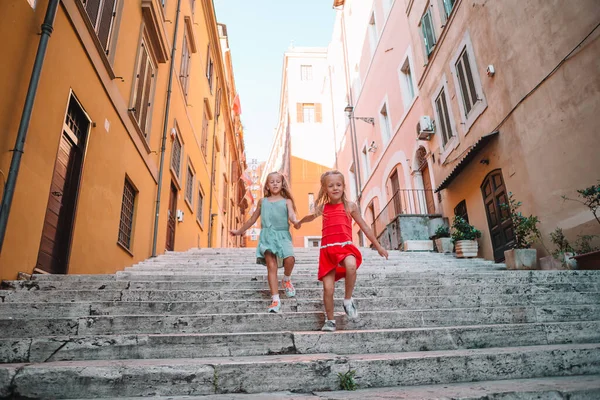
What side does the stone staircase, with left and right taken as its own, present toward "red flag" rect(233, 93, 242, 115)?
back

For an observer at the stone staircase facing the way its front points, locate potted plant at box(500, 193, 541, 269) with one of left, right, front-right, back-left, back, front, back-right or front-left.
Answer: back-left

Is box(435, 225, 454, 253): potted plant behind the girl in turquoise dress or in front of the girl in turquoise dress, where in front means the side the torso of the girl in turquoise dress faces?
behind

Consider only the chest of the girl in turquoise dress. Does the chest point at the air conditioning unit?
no

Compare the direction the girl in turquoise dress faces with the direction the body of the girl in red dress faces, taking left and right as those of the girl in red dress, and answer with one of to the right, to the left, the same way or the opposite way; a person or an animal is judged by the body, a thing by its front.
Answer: the same way

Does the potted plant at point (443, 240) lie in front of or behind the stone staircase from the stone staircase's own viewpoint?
behind

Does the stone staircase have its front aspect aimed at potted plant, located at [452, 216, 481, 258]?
no

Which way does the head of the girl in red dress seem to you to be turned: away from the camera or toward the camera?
toward the camera

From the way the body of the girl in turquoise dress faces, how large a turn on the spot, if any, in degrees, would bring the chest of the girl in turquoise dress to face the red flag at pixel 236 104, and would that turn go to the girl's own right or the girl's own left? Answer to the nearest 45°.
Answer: approximately 180°

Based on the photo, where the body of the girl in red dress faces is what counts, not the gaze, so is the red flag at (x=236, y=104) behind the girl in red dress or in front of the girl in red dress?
behind

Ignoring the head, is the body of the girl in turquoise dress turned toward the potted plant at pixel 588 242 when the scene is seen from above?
no

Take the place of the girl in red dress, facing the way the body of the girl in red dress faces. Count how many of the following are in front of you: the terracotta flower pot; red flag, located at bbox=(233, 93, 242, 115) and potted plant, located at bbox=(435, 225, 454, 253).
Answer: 0

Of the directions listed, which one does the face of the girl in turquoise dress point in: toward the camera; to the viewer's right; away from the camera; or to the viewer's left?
toward the camera

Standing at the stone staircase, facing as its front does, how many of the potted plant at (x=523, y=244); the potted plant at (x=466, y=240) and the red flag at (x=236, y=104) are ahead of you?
0

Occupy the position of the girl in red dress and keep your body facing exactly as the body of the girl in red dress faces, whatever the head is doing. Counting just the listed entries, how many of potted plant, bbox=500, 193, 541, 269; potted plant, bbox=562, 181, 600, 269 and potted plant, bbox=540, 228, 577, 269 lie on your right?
0

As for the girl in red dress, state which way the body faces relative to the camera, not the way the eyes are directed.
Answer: toward the camera

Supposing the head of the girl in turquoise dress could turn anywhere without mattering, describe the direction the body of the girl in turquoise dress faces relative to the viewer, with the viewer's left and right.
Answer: facing the viewer
